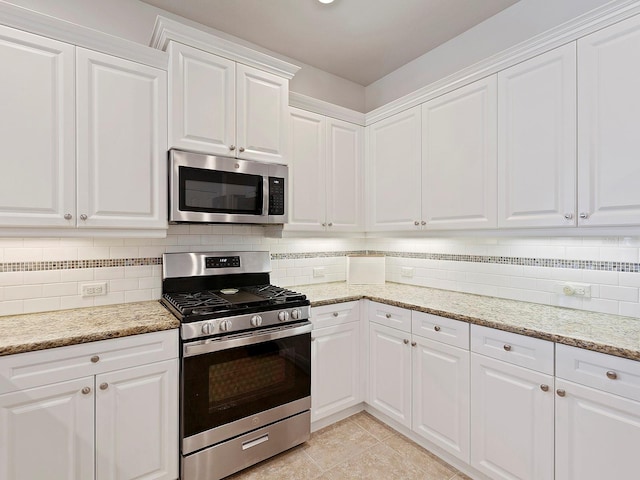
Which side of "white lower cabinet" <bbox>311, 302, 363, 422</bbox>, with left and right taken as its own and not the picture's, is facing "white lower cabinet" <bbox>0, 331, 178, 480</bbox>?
right

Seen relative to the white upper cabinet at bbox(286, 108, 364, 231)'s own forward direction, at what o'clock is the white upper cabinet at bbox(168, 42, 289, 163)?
the white upper cabinet at bbox(168, 42, 289, 163) is roughly at 3 o'clock from the white upper cabinet at bbox(286, 108, 364, 231).

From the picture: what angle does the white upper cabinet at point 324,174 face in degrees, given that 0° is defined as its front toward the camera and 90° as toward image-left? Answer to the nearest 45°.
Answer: approximately 315°

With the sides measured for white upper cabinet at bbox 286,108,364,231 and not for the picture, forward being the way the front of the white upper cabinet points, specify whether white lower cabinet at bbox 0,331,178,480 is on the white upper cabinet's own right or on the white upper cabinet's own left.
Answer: on the white upper cabinet's own right

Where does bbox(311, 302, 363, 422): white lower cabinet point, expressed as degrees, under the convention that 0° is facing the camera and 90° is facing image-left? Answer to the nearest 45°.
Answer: approximately 315°
